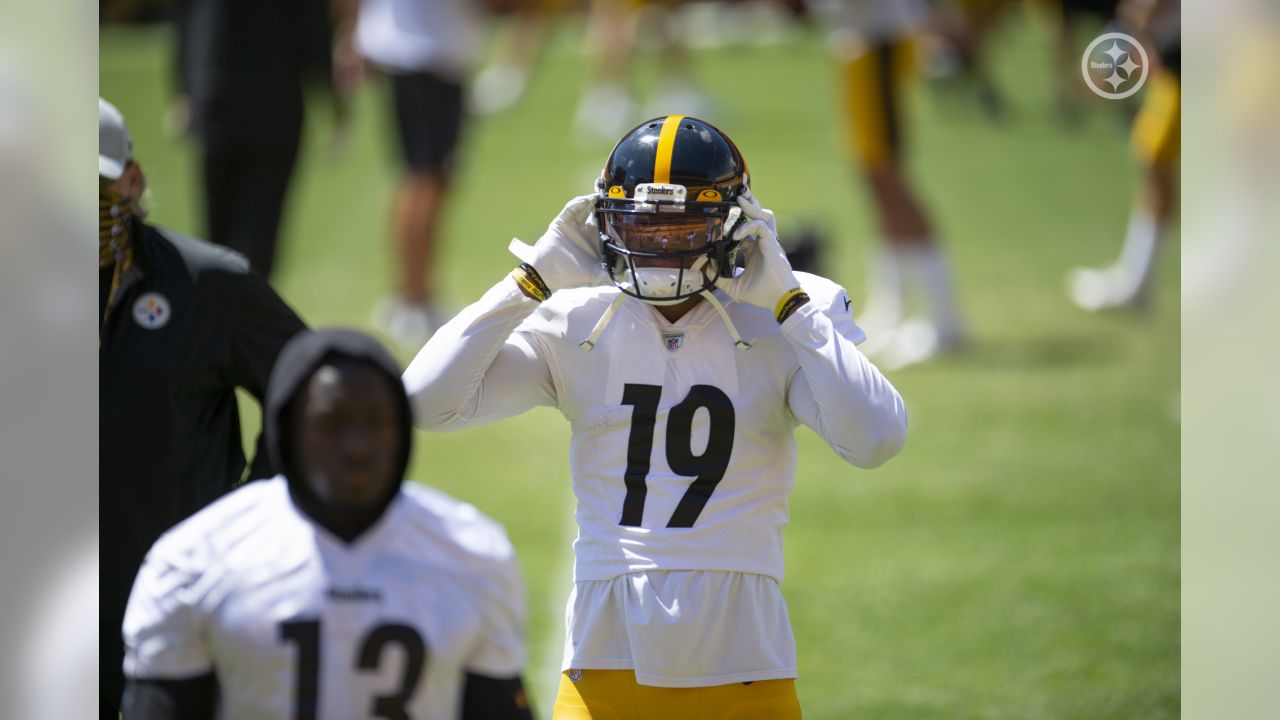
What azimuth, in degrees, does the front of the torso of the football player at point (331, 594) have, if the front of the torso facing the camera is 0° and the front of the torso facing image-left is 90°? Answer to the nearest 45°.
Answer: approximately 0°

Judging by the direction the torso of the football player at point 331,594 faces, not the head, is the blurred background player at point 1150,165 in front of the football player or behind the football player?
behind

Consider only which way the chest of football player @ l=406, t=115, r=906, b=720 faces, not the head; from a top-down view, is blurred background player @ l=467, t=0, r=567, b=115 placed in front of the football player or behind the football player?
behind

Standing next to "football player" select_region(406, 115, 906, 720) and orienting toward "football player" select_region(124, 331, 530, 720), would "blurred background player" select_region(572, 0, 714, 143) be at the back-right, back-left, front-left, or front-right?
back-right

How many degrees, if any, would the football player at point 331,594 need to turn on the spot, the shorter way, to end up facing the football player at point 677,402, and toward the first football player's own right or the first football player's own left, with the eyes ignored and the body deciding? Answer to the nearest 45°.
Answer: approximately 135° to the first football player's own left

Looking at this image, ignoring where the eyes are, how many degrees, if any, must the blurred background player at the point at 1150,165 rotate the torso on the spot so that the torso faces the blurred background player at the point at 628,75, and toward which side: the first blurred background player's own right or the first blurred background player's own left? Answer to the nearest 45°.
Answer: approximately 45° to the first blurred background player's own right
